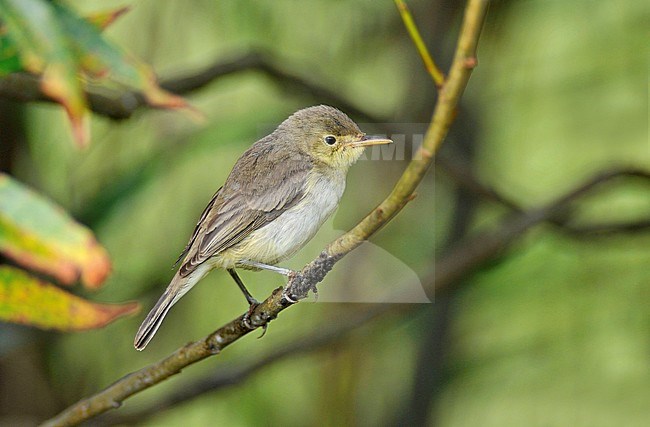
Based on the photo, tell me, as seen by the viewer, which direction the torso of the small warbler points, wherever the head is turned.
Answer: to the viewer's right

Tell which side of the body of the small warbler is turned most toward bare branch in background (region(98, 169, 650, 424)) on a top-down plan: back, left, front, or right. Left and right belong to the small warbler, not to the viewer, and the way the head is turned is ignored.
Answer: left

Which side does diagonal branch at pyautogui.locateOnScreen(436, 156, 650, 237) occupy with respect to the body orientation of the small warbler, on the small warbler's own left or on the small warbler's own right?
on the small warbler's own left
